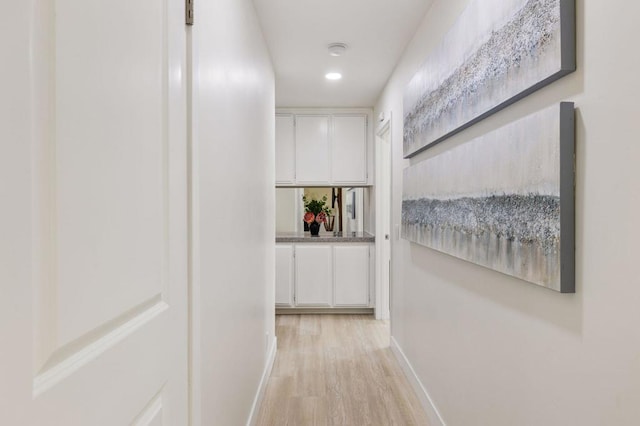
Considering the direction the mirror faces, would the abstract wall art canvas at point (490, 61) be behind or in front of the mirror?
in front

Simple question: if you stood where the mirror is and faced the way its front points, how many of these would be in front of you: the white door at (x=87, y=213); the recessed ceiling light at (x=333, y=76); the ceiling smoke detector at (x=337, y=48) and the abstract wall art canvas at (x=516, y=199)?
4

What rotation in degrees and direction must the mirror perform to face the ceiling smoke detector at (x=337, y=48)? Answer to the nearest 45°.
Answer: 0° — it already faces it

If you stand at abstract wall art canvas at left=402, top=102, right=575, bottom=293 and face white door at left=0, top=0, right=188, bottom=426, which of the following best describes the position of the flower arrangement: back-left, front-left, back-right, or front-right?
back-right

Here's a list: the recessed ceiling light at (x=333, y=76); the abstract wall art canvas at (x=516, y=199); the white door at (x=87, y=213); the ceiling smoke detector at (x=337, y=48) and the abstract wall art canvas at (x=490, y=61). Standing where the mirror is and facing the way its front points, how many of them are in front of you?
5

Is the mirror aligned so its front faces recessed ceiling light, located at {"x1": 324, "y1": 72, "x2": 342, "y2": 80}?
yes

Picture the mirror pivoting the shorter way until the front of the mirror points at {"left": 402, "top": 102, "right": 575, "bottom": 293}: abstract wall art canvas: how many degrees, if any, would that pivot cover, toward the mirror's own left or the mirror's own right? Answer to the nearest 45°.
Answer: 0° — it already faces it

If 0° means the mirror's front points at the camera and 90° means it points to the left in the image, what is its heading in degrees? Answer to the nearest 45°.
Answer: approximately 0°

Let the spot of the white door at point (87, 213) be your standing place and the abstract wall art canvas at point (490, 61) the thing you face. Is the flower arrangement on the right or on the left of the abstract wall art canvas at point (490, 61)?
left
